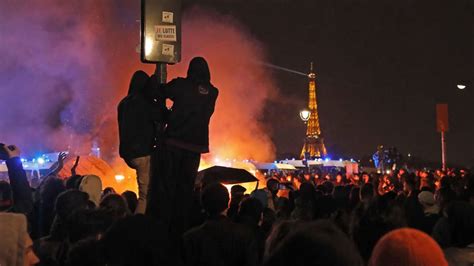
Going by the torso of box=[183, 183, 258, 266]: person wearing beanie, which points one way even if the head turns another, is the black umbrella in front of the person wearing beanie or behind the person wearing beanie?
in front

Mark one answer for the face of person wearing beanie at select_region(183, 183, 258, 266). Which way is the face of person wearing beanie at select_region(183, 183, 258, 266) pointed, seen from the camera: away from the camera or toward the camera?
away from the camera

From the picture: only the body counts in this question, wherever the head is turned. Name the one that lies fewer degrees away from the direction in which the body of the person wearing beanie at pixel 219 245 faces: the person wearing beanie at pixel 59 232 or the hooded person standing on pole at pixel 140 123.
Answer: the hooded person standing on pole

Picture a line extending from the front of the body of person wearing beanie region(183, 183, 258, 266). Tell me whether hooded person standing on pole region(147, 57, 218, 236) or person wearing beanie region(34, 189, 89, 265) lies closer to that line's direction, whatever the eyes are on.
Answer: the hooded person standing on pole

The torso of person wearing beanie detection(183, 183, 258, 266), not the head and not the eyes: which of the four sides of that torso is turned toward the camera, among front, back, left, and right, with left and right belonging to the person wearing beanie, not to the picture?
back

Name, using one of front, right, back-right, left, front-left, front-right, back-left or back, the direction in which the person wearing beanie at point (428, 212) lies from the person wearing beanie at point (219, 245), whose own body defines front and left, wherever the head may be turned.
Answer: front-right
